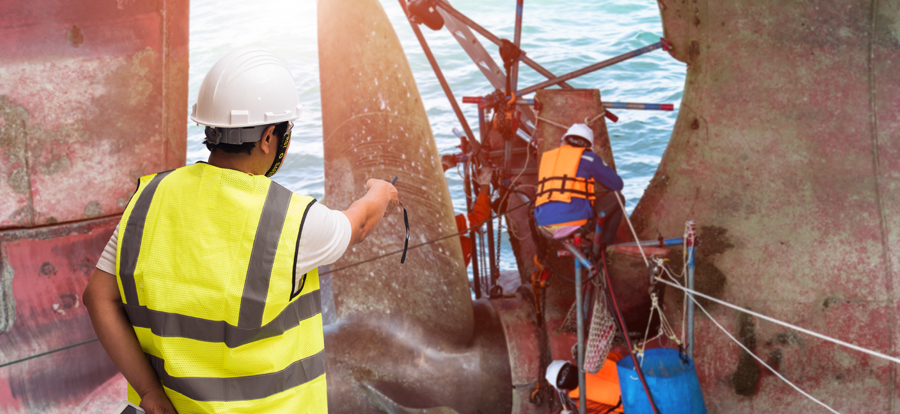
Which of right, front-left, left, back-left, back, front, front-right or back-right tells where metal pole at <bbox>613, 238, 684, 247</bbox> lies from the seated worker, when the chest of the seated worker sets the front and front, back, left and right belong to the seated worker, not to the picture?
right

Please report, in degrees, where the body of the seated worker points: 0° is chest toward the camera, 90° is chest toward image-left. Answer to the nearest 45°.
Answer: approximately 225°

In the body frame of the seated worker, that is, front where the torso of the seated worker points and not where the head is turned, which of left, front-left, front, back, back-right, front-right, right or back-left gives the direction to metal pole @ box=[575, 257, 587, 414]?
back-right

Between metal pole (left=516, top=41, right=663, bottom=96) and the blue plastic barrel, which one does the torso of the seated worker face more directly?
the metal pole

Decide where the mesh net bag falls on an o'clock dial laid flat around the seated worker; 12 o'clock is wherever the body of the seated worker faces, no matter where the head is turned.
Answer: The mesh net bag is roughly at 4 o'clock from the seated worker.

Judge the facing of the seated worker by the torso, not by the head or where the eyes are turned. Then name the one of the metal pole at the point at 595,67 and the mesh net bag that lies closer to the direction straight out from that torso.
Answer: the metal pole

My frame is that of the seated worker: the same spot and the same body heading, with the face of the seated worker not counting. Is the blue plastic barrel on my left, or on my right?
on my right

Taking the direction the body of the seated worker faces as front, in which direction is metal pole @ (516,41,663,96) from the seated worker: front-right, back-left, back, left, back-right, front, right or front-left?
front-left

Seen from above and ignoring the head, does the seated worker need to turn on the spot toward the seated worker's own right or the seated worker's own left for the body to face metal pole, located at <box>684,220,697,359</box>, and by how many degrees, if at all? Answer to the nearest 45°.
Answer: approximately 90° to the seated worker's own right
